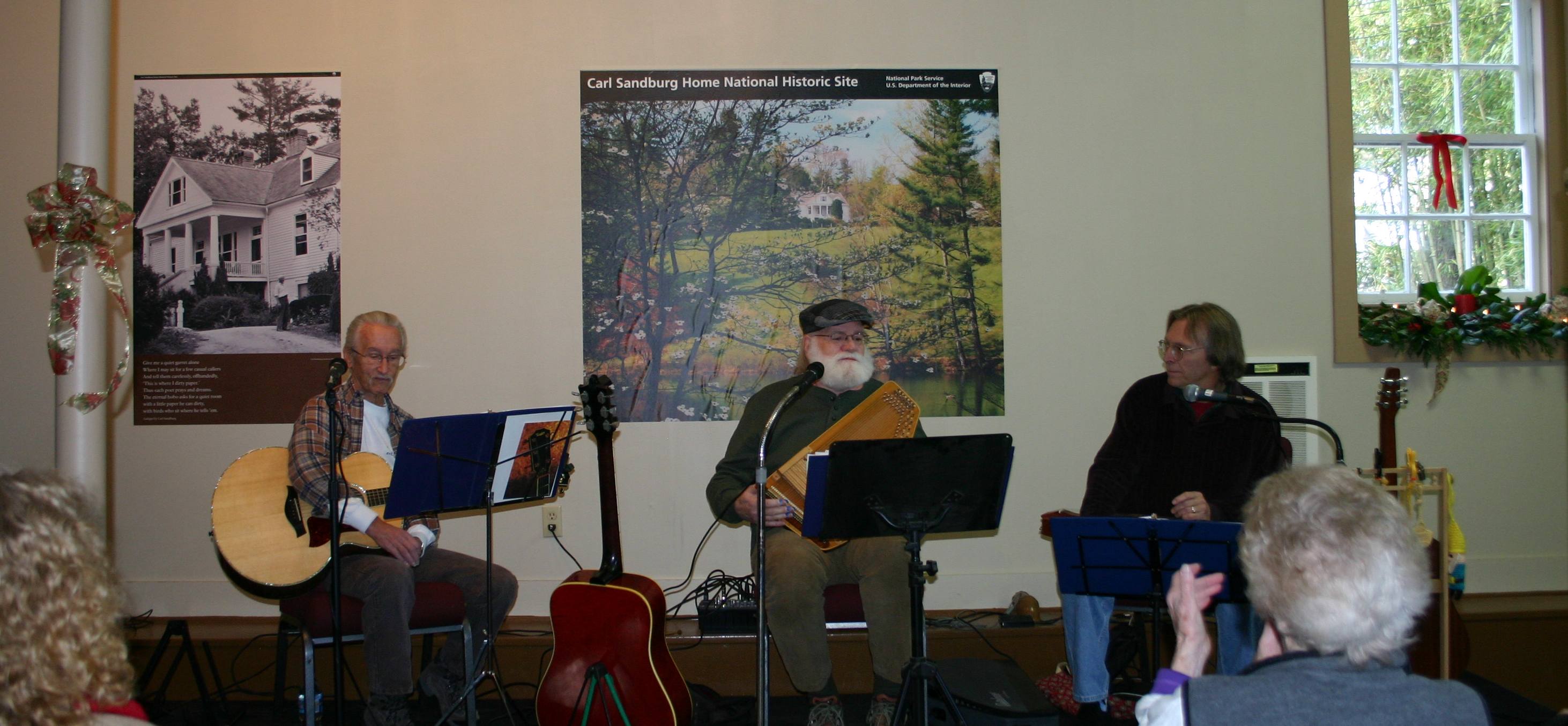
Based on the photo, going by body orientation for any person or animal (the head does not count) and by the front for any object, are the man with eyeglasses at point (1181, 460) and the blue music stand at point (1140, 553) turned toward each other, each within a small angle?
yes

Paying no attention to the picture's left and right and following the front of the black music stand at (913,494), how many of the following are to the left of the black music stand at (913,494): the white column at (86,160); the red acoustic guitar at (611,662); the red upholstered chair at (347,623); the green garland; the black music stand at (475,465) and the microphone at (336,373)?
5

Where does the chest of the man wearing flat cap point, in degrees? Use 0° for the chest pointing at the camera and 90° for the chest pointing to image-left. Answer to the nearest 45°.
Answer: approximately 0°

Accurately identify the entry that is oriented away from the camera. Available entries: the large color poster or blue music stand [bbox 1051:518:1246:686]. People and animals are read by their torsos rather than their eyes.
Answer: the blue music stand

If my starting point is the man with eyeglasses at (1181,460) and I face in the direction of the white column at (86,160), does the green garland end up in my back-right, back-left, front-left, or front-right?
back-right

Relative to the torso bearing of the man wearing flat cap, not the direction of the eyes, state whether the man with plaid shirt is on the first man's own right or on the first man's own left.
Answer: on the first man's own right

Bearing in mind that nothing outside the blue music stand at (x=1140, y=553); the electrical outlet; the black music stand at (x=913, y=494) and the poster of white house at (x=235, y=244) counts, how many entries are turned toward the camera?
2
